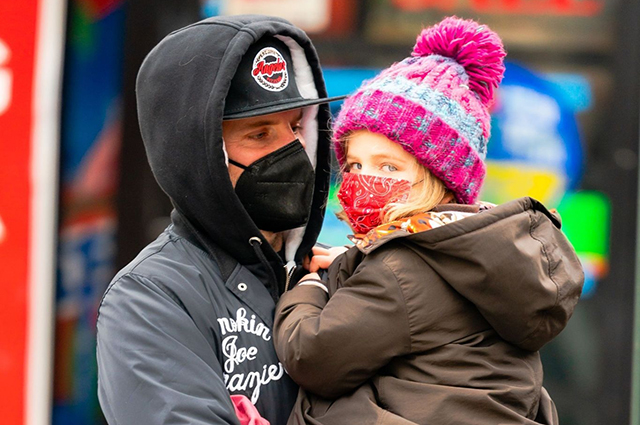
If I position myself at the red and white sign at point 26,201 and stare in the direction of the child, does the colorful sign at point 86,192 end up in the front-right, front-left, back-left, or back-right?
back-left

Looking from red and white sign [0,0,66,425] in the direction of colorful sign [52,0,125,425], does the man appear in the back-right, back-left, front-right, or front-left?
back-right

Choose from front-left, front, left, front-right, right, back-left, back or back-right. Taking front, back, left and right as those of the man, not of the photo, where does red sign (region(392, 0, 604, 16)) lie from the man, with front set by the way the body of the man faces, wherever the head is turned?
left

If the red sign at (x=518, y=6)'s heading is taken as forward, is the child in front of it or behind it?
in front

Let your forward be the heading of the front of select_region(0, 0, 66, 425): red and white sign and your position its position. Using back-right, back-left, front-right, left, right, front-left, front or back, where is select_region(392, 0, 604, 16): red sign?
left

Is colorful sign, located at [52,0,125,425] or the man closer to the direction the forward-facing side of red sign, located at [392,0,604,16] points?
the man

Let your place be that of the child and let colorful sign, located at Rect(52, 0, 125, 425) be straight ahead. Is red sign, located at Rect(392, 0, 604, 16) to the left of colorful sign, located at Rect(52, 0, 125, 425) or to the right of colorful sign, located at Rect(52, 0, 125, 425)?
right

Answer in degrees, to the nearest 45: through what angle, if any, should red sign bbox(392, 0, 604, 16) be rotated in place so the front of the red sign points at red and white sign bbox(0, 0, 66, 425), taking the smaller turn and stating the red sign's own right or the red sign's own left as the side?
approximately 45° to the red sign's own right

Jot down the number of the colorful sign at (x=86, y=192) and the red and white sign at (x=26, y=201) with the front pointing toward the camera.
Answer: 2

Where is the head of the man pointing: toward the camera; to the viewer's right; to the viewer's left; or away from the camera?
to the viewer's right

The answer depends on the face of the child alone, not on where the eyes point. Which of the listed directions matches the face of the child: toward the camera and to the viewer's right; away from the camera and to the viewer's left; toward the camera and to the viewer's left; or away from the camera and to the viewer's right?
toward the camera and to the viewer's left

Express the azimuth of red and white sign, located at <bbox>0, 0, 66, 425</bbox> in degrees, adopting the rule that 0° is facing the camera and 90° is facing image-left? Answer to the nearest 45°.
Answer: approximately 0°
